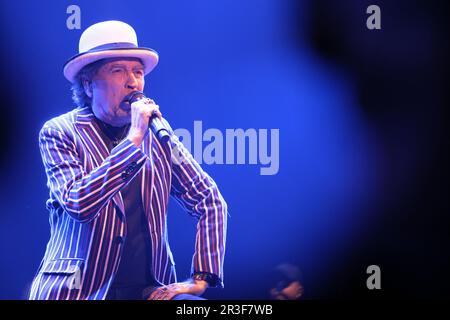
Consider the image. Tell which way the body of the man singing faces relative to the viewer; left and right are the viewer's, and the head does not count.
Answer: facing the viewer and to the right of the viewer

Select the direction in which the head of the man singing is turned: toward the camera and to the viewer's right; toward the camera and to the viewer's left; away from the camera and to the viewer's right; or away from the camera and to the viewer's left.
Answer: toward the camera and to the viewer's right
